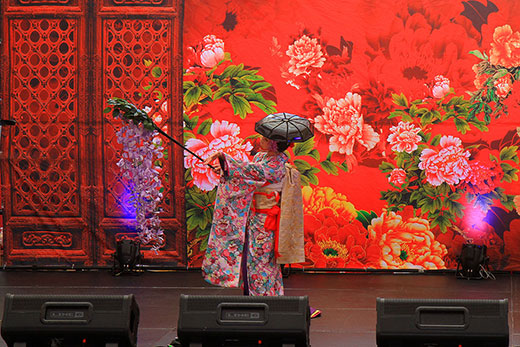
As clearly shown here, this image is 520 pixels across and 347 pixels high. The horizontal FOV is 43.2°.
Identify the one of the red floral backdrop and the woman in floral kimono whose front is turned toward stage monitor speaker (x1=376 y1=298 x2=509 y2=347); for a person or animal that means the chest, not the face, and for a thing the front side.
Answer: the red floral backdrop

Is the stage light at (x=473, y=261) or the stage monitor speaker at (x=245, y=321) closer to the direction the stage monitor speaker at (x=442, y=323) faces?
the stage light

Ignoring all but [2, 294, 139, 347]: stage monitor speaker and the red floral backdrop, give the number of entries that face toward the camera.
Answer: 1

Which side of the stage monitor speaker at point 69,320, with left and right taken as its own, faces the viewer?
back

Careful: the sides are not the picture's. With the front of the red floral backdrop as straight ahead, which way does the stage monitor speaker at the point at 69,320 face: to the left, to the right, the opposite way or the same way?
the opposite way

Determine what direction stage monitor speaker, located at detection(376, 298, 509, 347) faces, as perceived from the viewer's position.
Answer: facing away from the viewer

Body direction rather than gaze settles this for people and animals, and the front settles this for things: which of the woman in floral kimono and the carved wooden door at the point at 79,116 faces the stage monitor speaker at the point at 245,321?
the carved wooden door

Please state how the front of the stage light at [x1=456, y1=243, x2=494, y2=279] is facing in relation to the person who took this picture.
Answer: facing away from the viewer

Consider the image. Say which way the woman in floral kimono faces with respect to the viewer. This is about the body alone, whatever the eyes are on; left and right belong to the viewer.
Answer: facing to the left of the viewer
